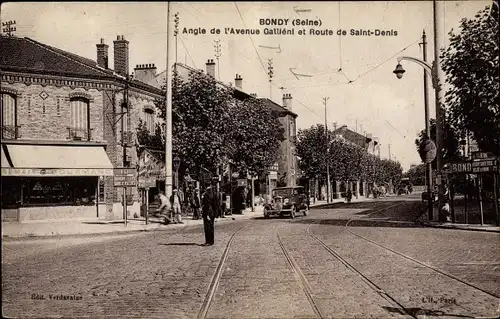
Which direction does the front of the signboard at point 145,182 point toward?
toward the camera

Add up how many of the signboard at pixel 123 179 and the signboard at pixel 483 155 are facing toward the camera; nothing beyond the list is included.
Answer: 2

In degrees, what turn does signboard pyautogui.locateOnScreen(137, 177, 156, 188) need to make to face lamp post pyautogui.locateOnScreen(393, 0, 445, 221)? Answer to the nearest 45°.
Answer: approximately 45° to its left

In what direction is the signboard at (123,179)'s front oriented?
toward the camera

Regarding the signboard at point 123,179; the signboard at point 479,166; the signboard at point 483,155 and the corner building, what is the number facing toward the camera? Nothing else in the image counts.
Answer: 4

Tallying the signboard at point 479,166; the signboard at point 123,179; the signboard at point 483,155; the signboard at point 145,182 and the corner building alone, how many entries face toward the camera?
5

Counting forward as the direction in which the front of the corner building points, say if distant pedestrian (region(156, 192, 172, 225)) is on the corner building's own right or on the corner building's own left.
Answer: on the corner building's own left

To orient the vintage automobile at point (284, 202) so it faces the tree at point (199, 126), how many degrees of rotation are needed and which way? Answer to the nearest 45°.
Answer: approximately 45° to its right

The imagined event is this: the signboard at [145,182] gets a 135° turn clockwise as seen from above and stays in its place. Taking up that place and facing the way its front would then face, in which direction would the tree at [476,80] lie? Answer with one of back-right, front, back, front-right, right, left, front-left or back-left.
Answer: back

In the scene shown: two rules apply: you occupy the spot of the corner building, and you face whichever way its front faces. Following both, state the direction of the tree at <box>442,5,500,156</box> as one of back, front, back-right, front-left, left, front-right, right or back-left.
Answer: front-left

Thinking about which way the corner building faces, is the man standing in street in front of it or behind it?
in front

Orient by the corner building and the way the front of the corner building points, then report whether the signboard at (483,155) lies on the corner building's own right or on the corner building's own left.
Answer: on the corner building's own left

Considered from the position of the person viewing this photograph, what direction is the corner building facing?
facing the viewer

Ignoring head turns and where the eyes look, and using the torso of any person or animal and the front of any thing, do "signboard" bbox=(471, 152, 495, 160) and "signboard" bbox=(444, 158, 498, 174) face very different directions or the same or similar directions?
same or similar directions
